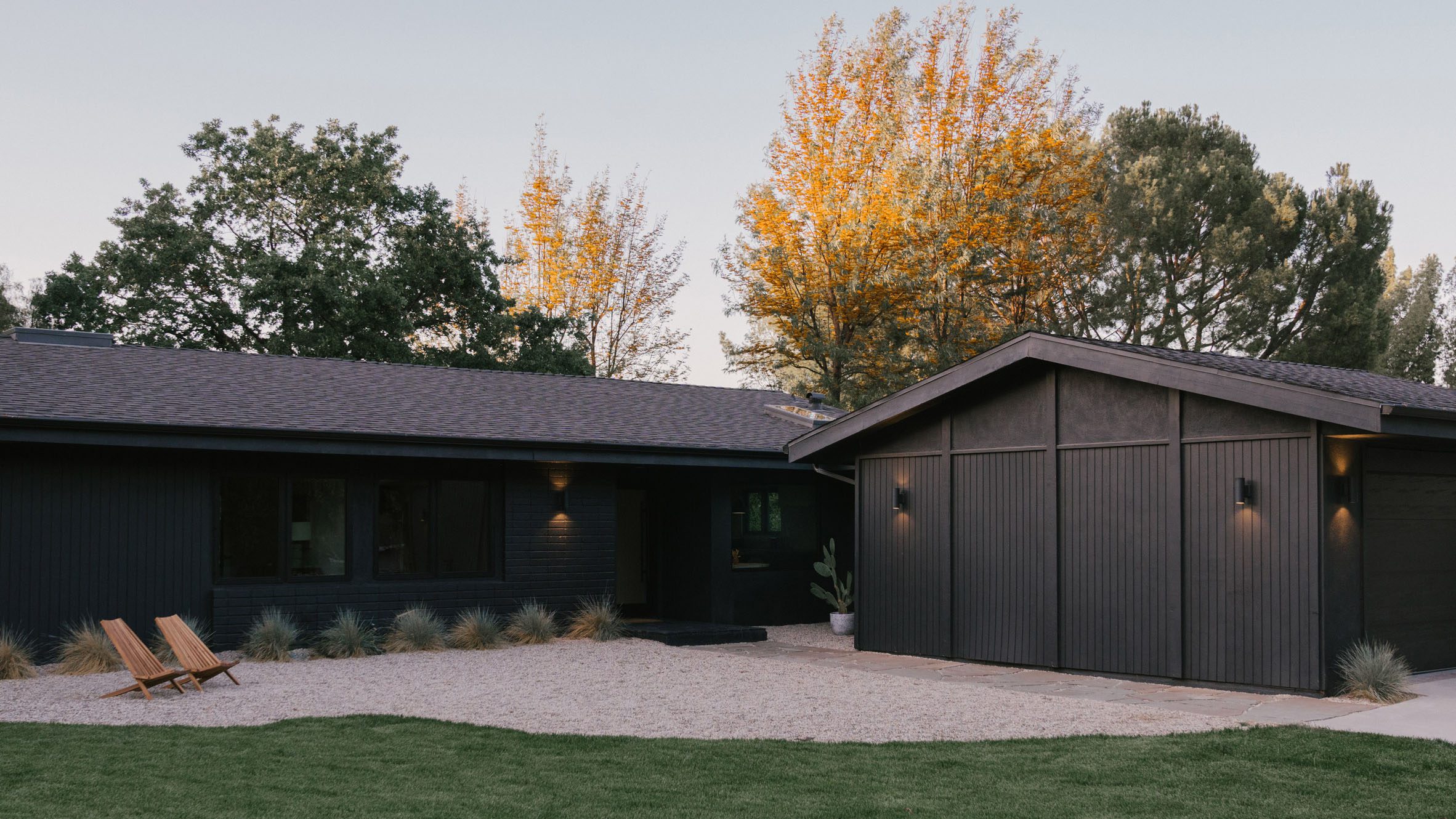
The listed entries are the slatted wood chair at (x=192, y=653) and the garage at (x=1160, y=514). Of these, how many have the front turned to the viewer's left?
0

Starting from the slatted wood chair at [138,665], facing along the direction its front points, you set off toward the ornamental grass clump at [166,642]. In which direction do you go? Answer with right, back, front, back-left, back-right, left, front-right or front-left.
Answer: back-left

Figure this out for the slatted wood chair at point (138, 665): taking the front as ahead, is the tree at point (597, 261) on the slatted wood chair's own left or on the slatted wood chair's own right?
on the slatted wood chair's own left

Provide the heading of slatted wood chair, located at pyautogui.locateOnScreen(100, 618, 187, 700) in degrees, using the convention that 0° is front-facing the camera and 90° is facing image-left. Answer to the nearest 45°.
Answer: approximately 315°

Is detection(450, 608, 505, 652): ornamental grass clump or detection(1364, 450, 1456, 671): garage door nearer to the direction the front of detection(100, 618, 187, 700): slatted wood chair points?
the garage door

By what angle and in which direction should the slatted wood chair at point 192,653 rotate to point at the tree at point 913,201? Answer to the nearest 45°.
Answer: approximately 90° to its left

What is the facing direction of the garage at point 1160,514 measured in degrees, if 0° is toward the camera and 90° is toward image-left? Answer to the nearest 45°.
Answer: approximately 315°

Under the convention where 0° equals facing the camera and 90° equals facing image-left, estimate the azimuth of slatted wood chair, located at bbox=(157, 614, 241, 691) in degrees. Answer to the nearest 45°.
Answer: approximately 315°
